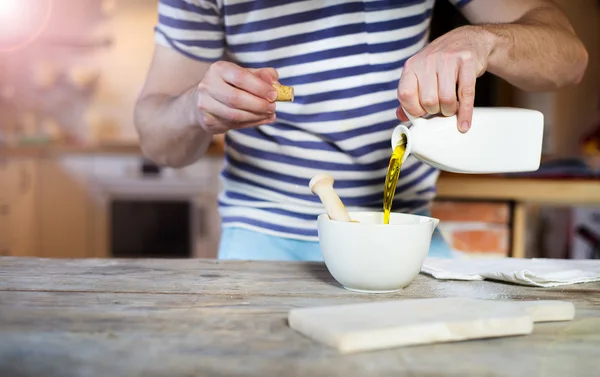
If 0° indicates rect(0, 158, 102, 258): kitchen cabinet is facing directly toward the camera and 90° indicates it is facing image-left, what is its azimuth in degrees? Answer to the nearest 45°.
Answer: approximately 0°

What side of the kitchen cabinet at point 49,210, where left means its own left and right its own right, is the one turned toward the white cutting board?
front

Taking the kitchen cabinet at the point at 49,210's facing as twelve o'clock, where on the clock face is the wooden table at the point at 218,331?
The wooden table is roughly at 12 o'clock from the kitchen cabinet.

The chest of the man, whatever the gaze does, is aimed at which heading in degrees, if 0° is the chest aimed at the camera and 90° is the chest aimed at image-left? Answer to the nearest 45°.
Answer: approximately 0°

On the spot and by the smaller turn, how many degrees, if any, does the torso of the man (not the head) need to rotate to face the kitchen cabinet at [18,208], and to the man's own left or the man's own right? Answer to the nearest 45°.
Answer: approximately 135° to the man's own right

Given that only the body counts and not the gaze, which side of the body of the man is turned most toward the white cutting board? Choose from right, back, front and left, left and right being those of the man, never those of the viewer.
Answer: front

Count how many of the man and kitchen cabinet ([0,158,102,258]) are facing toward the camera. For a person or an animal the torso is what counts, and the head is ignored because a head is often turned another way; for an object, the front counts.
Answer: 2
